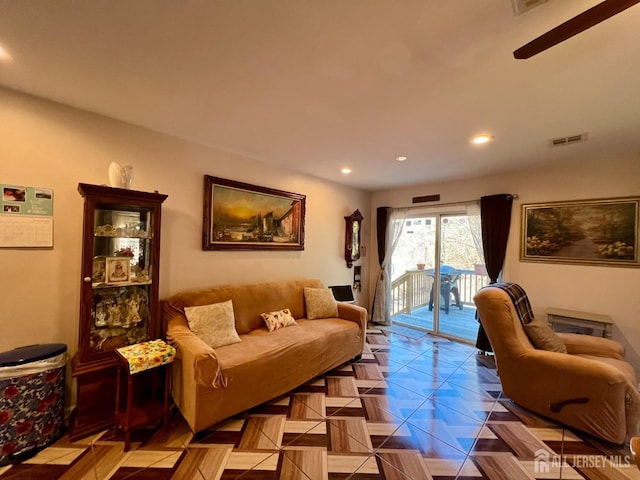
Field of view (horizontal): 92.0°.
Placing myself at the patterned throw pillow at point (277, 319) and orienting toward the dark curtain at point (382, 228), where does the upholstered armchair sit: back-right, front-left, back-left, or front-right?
front-right

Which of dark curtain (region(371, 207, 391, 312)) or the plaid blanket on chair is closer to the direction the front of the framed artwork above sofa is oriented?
the plaid blanket on chair

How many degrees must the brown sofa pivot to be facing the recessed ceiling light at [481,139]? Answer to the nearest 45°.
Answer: approximately 45° to its left

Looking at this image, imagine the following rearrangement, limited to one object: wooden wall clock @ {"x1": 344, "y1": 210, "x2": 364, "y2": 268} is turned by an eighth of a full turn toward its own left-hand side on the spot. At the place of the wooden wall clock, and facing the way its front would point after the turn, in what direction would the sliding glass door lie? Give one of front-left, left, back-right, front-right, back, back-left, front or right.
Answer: front

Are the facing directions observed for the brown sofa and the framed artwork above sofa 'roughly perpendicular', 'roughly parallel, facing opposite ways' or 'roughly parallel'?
roughly parallel

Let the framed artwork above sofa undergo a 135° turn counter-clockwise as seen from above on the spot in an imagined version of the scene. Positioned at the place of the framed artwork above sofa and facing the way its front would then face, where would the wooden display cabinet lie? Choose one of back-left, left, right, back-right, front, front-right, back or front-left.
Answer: back-left

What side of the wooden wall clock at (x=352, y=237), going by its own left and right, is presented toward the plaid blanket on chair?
front

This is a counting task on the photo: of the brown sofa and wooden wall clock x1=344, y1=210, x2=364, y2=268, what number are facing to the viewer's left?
0

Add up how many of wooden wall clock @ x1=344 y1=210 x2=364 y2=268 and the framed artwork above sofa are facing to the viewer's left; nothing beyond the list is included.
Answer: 0

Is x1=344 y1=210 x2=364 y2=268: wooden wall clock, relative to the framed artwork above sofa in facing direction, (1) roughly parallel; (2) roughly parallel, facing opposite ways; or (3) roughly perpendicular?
roughly parallel

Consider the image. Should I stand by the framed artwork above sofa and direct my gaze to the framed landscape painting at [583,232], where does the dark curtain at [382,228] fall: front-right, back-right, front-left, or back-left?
front-left

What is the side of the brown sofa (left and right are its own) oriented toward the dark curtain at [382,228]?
left

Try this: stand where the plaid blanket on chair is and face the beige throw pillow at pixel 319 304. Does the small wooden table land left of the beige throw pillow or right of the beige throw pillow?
left

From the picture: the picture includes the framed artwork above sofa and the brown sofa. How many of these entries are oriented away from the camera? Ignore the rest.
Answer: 0

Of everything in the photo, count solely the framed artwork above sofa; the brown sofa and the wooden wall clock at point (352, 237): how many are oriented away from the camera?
0

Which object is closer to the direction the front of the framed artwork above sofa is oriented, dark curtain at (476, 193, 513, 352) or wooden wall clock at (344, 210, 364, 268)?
the dark curtain
